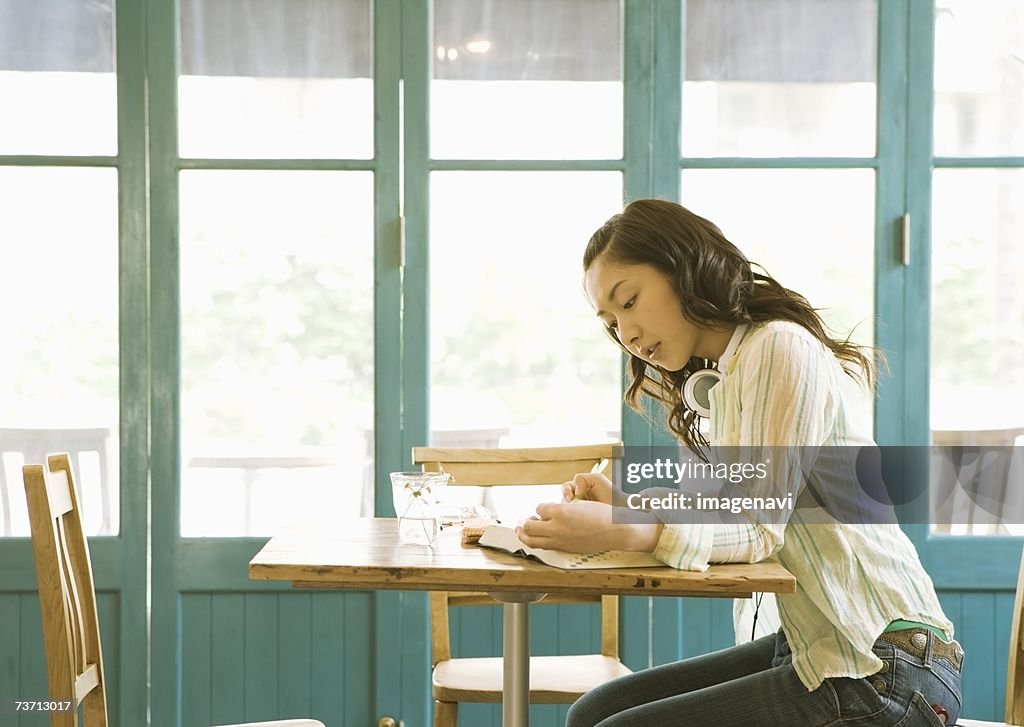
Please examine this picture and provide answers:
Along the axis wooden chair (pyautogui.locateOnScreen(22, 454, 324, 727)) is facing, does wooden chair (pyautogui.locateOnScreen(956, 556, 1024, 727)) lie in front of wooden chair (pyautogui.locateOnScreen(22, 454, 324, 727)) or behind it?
in front

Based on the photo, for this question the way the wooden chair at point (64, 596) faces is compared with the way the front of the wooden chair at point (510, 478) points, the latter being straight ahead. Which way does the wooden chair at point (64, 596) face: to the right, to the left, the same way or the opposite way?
to the left

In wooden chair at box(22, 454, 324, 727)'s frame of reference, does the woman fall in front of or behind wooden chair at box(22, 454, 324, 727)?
in front

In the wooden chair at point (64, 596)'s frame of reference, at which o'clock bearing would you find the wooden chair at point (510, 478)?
the wooden chair at point (510, 478) is roughly at 11 o'clock from the wooden chair at point (64, 596).

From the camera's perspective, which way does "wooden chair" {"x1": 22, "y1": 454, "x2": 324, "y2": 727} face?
to the viewer's right

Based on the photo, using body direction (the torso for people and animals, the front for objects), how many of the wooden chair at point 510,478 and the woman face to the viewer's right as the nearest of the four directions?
0

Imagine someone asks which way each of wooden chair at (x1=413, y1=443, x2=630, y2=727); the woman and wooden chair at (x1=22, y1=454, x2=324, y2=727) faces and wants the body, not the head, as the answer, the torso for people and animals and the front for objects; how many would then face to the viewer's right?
1

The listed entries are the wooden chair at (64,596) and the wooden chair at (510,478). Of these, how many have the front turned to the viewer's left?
0

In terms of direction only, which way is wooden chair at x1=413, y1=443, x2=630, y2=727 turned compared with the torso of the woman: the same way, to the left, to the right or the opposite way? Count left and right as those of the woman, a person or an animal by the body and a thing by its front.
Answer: to the left

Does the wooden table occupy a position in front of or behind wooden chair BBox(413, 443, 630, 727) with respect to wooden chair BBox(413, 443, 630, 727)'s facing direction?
in front

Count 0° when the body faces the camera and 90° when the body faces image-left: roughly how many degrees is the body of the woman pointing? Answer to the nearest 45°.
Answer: approximately 90°

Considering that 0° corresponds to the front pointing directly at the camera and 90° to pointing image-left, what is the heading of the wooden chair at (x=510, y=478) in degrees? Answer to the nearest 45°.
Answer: approximately 0°

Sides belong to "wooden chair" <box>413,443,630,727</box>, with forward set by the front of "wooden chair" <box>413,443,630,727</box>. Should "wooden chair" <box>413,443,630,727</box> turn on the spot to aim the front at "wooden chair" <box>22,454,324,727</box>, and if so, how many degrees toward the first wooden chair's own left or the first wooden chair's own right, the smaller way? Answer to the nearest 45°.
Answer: approximately 45° to the first wooden chair's own right

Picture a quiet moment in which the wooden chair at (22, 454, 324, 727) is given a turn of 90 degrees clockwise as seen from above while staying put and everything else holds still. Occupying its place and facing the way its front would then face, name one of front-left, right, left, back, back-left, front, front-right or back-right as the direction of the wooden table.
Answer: front-left
